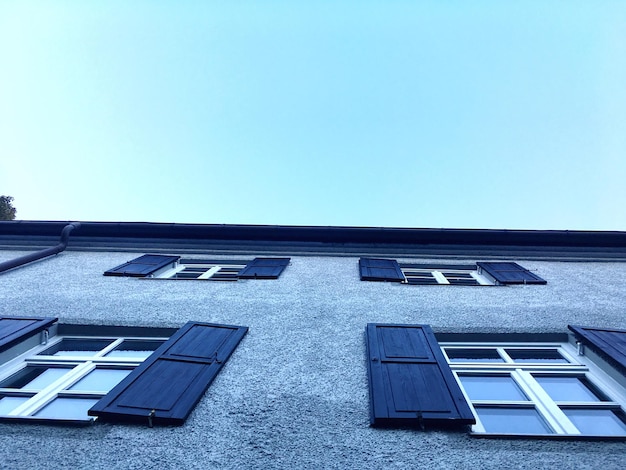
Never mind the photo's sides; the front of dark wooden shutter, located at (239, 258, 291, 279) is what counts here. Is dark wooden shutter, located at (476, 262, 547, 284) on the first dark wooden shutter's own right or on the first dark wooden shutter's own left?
on the first dark wooden shutter's own left

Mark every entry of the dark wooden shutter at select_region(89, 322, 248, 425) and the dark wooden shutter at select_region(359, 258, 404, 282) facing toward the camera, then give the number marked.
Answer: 2

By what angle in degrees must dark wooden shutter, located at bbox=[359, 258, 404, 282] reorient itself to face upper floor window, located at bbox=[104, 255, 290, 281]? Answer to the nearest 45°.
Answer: approximately 90° to its right

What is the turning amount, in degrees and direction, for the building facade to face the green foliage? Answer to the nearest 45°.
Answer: approximately 135° to its right

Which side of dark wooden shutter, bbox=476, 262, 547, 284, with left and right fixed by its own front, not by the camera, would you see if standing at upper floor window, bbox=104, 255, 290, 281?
right

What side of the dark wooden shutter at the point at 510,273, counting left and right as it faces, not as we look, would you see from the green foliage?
right
